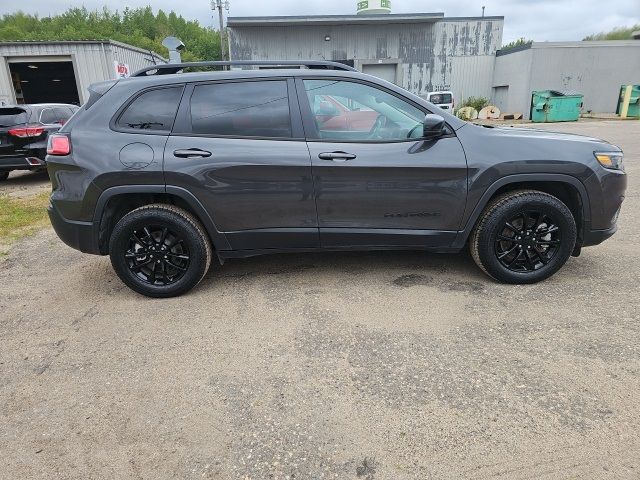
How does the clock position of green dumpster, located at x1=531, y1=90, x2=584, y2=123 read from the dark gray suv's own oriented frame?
The green dumpster is roughly at 10 o'clock from the dark gray suv.

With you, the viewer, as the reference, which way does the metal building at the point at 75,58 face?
facing the viewer

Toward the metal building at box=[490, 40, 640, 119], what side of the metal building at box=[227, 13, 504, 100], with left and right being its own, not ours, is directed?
left

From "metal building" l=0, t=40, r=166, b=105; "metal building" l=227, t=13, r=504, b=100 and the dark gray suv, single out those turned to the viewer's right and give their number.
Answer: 1

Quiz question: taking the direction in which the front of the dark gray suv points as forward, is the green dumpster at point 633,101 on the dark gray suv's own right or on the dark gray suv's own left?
on the dark gray suv's own left

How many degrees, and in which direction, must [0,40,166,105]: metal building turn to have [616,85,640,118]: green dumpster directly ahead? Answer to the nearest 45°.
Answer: approximately 90° to its left

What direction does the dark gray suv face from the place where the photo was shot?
facing to the right of the viewer

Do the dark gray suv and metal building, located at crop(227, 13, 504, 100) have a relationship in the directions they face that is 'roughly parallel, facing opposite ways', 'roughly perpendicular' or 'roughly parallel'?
roughly perpendicular

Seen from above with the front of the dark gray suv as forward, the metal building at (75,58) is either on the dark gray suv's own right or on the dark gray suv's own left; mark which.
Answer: on the dark gray suv's own left

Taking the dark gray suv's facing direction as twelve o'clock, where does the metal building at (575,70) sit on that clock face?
The metal building is roughly at 10 o'clock from the dark gray suv.

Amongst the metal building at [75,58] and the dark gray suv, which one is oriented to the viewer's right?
the dark gray suv

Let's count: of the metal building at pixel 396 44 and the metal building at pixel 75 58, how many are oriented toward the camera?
2

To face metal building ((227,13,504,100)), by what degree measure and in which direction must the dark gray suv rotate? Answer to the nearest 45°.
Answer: approximately 90° to its left

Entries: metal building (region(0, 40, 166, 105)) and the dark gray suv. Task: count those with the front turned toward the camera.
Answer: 1

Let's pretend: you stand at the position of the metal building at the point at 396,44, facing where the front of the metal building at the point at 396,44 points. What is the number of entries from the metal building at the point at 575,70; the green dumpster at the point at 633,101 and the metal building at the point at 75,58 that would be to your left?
2

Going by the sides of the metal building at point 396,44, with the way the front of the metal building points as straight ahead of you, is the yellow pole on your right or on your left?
on your left

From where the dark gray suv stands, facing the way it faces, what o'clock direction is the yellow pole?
The yellow pole is roughly at 10 o'clock from the dark gray suv.
